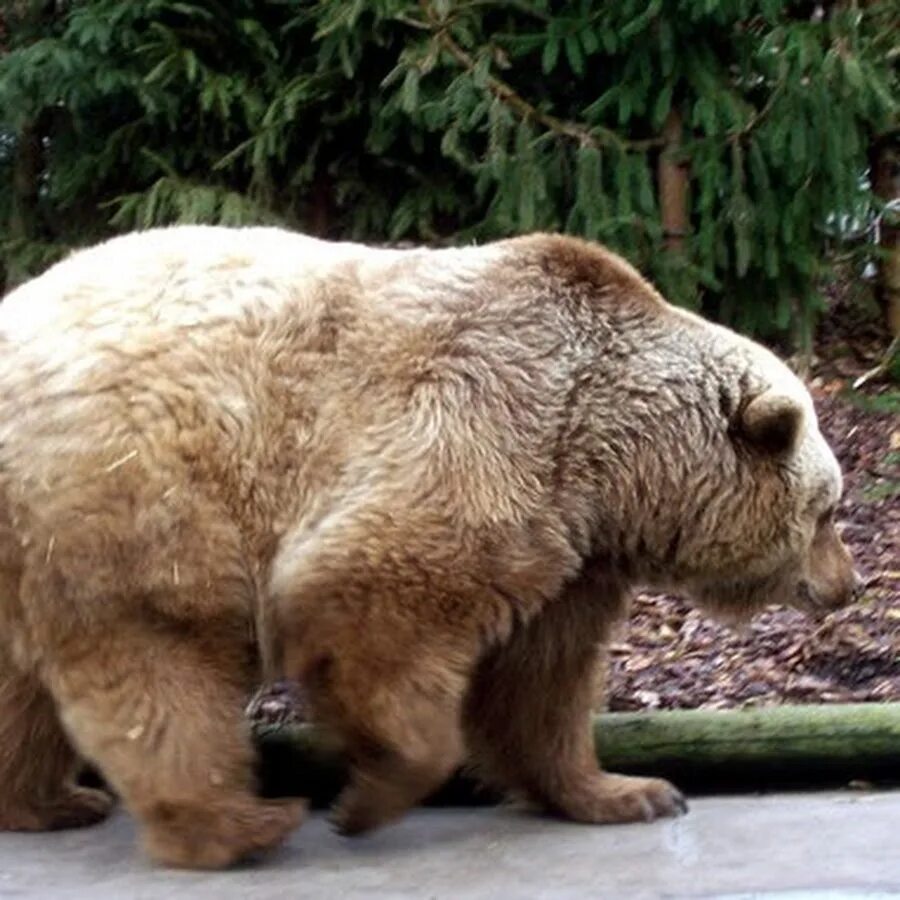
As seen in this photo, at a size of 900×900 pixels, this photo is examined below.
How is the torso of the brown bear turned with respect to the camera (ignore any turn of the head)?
to the viewer's right

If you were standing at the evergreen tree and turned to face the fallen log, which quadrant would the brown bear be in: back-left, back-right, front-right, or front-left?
front-right

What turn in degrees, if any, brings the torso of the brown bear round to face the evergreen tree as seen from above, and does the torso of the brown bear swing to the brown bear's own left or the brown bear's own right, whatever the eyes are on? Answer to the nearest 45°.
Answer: approximately 90° to the brown bear's own left

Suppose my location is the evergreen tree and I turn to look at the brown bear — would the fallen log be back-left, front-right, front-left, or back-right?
front-left

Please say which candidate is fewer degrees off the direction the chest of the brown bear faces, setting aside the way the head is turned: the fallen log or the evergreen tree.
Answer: the fallen log
